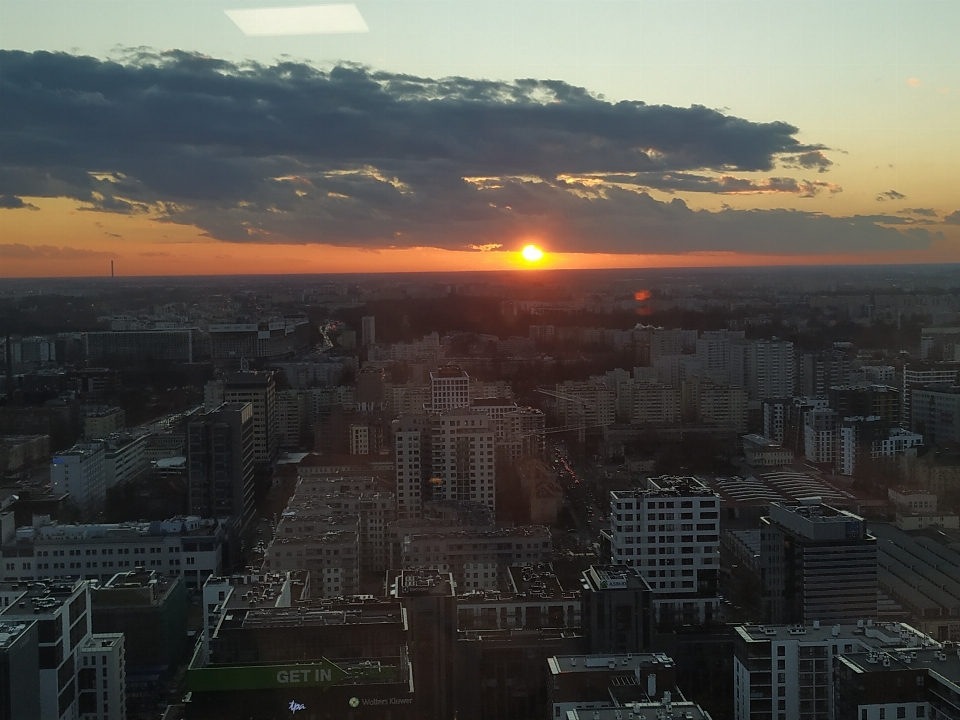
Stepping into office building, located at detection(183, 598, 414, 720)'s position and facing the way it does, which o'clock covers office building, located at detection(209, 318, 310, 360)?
office building, located at detection(209, 318, 310, 360) is roughly at 6 o'clock from office building, located at detection(183, 598, 414, 720).

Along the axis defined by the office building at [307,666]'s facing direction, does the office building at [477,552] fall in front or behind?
behind

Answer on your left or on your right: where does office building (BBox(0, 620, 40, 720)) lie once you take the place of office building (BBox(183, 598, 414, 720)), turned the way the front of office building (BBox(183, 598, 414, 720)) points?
on your right

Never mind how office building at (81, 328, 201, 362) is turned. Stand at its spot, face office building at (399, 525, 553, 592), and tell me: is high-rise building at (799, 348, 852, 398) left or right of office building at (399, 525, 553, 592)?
left

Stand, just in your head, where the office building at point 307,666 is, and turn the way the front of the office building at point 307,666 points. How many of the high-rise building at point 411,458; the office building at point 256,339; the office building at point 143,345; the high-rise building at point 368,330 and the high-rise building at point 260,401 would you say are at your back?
5

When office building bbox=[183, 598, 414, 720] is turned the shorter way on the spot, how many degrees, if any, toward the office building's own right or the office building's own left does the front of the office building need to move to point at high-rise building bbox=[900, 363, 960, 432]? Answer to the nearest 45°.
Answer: approximately 135° to the office building's own left

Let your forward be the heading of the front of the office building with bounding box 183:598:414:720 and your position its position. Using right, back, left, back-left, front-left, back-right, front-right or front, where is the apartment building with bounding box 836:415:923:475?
back-left

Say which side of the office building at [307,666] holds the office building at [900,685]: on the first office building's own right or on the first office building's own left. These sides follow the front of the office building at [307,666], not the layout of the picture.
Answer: on the first office building's own left

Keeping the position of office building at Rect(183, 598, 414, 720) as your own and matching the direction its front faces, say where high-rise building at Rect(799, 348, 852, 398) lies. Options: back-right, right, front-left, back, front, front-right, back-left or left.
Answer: back-left

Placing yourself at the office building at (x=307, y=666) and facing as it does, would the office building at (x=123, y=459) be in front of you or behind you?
behind

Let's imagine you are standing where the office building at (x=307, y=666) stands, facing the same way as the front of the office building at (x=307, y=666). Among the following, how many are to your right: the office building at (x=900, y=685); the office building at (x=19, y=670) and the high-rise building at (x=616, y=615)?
1

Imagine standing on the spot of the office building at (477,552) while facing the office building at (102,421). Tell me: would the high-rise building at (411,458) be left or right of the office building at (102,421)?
right

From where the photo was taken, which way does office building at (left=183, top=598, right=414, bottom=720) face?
toward the camera

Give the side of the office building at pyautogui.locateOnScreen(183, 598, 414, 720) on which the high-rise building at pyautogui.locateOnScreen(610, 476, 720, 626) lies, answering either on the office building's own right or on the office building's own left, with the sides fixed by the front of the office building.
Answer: on the office building's own left

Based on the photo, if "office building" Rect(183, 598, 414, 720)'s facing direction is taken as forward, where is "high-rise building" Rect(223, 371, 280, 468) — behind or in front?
behind

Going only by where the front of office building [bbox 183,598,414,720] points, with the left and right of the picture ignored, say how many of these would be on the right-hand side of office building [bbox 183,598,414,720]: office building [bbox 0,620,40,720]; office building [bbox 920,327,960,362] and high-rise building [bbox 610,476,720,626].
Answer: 1

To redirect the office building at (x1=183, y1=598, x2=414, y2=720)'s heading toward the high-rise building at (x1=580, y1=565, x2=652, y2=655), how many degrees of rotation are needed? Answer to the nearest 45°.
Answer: approximately 135° to its left
